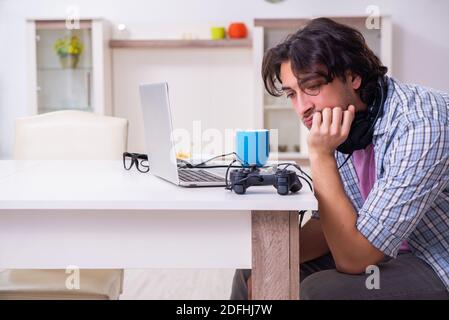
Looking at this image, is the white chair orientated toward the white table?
yes

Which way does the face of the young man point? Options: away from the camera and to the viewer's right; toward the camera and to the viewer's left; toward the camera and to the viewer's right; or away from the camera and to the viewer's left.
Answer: toward the camera and to the viewer's left

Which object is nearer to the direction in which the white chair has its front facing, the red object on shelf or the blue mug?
the blue mug

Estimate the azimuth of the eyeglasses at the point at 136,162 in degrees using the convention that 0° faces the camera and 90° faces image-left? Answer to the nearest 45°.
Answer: approximately 45°

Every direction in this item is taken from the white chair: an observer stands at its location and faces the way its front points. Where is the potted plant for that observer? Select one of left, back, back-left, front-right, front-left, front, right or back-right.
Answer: back

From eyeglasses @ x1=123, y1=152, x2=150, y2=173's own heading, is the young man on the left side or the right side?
on its left

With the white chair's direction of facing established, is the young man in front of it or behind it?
in front
